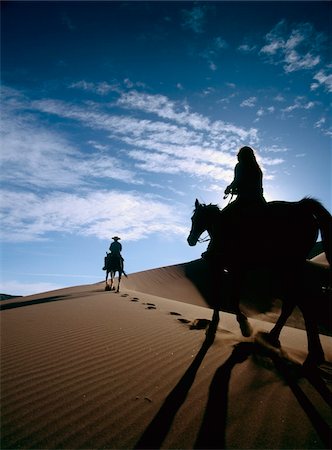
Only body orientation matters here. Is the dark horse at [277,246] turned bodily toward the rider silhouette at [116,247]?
yes

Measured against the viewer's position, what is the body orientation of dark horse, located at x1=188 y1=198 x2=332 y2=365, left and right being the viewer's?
facing away from the viewer and to the left of the viewer
